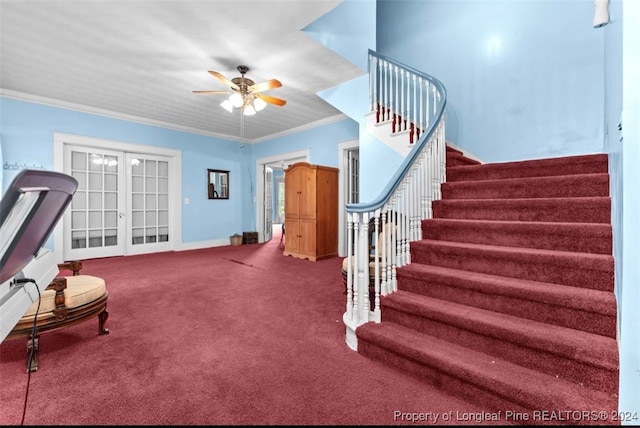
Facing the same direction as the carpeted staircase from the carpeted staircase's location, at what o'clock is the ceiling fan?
The ceiling fan is roughly at 2 o'clock from the carpeted staircase.

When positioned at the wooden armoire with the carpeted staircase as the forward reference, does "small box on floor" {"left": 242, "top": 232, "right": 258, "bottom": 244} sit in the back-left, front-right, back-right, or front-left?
back-right

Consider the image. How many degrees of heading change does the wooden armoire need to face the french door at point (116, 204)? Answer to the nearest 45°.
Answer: approximately 45° to its right

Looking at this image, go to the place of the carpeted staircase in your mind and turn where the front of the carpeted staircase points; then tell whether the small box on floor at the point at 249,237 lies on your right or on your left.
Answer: on your right

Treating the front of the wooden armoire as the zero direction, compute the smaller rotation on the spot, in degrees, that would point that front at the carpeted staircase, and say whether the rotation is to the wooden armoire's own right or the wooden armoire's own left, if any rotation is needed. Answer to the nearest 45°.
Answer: approximately 45° to the wooden armoire's own left

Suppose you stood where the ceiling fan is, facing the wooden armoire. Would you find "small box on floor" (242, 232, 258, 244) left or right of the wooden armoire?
left

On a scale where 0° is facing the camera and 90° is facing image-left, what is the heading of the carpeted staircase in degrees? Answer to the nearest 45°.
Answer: approximately 45°

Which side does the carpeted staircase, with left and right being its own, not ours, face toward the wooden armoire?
right

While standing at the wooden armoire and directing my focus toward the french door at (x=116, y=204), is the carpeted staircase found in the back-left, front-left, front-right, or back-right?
back-left
